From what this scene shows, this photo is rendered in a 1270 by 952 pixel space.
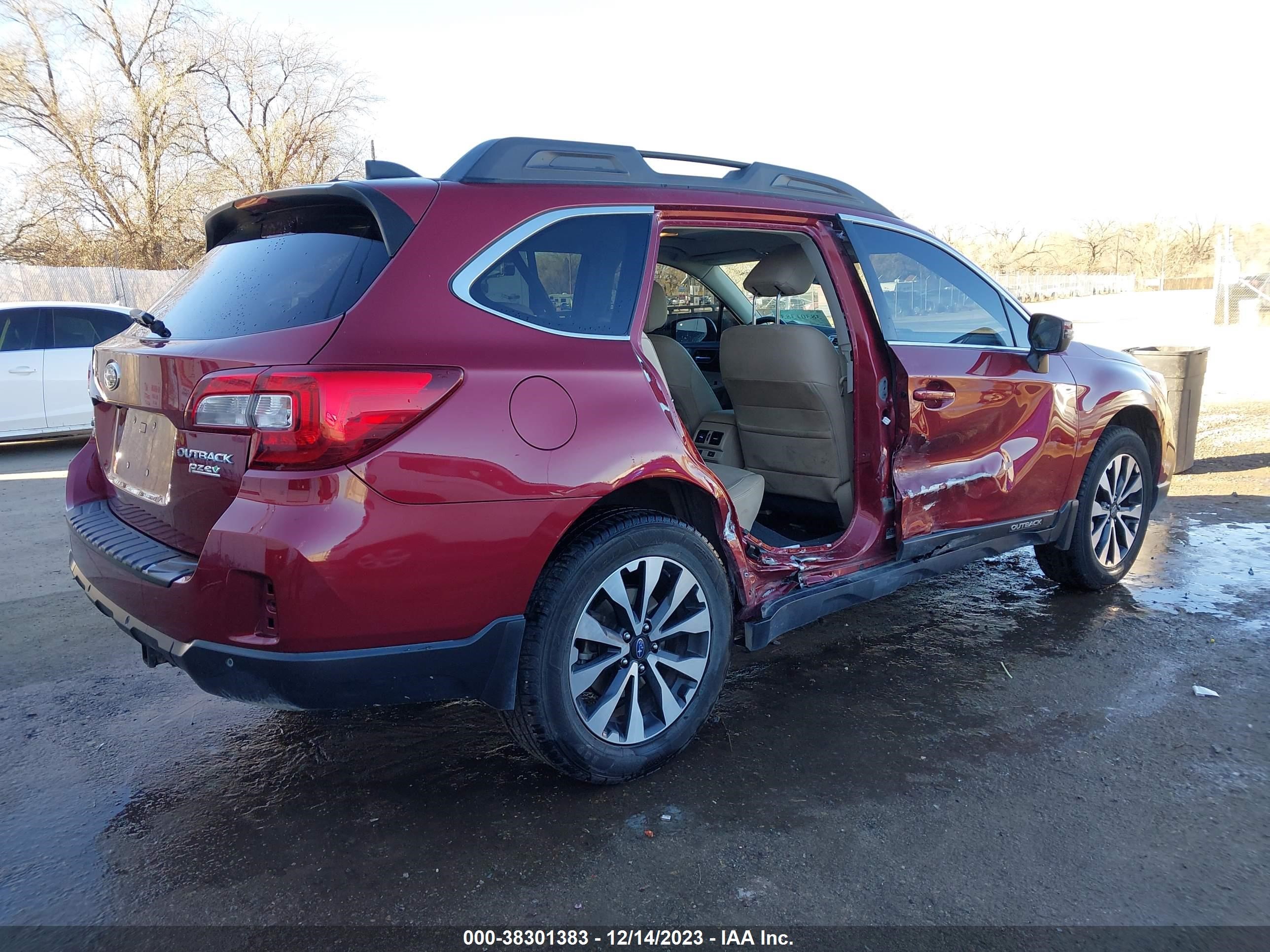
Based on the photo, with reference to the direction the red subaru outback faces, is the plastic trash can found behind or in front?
in front

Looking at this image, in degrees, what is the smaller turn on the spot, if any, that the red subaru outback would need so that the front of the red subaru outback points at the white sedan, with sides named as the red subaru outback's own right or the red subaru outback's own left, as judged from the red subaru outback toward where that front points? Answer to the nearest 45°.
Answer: approximately 90° to the red subaru outback's own left

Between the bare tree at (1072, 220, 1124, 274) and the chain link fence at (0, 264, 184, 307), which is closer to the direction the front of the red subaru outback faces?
the bare tree

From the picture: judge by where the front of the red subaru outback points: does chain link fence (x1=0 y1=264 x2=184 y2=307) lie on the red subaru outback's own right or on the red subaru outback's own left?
on the red subaru outback's own left

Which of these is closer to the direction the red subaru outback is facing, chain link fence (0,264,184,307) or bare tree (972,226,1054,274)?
the bare tree

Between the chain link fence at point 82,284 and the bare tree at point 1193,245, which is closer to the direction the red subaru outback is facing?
the bare tree

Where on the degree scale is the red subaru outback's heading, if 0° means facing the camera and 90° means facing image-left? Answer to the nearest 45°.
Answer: approximately 225°

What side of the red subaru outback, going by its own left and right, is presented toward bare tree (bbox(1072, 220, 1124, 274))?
front

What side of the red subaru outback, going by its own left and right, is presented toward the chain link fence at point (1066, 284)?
front
